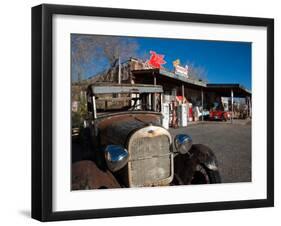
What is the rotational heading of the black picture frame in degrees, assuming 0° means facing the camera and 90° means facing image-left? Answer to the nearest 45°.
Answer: approximately 315°
